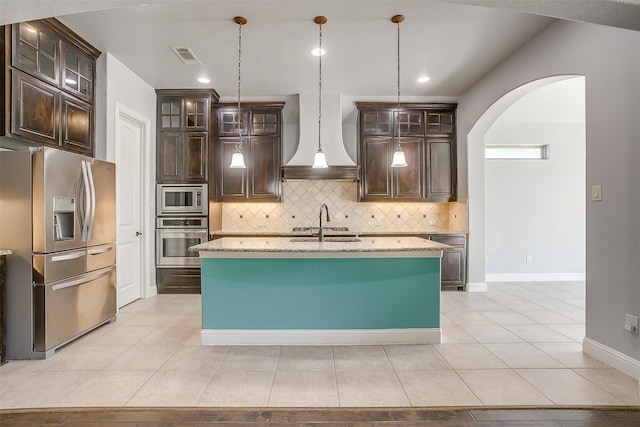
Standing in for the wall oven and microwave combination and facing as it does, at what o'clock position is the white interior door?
The white interior door is roughly at 2 o'clock from the wall oven and microwave combination.

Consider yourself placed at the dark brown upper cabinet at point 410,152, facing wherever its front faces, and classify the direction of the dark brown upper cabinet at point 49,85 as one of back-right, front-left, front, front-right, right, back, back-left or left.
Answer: front-right

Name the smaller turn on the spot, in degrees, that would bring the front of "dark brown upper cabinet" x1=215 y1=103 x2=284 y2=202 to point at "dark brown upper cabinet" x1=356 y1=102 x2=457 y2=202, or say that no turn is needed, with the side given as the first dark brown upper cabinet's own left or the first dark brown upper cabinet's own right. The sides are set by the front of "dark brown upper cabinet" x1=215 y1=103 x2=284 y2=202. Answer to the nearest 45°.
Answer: approximately 90° to the first dark brown upper cabinet's own left

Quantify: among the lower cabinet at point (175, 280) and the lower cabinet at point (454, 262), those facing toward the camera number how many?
2

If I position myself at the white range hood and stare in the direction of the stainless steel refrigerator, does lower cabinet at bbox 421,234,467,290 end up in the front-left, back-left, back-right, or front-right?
back-left

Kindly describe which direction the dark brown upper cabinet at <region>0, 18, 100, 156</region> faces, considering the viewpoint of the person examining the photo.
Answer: facing the viewer and to the right of the viewer

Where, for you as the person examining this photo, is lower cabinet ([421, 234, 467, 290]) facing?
facing the viewer

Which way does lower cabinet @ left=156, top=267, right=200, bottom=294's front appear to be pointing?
toward the camera

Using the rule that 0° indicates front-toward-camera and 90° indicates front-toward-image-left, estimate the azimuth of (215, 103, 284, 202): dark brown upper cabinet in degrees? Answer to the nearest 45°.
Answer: approximately 0°

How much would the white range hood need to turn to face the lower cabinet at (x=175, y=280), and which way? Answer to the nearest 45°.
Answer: approximately 90° to its right

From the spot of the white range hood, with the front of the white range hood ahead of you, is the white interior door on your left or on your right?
on your right

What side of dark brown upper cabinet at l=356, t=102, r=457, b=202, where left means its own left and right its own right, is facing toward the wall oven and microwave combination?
right

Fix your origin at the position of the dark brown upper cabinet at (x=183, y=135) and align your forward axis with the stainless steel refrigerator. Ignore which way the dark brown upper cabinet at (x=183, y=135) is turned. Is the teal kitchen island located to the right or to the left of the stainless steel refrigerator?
left

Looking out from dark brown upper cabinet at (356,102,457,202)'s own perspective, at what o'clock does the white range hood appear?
The white range hood is roughly at 2 o'clock from the dark brown upper cabinet.

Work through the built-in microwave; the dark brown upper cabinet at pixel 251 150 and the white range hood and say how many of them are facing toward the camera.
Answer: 3

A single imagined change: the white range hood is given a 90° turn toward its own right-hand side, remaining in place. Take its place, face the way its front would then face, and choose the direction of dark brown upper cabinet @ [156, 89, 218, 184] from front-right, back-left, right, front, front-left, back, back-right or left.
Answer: front

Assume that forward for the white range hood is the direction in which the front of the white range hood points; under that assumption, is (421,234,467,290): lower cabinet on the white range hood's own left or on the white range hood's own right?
on the white range hood's own left

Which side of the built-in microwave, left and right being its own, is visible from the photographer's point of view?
front
